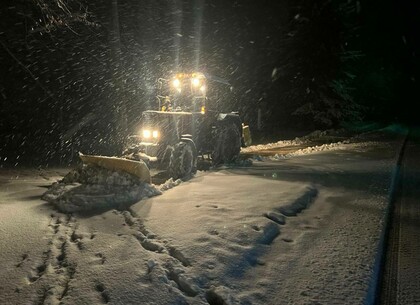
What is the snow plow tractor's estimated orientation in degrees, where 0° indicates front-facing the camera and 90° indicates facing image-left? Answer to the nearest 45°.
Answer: approximately 45°
